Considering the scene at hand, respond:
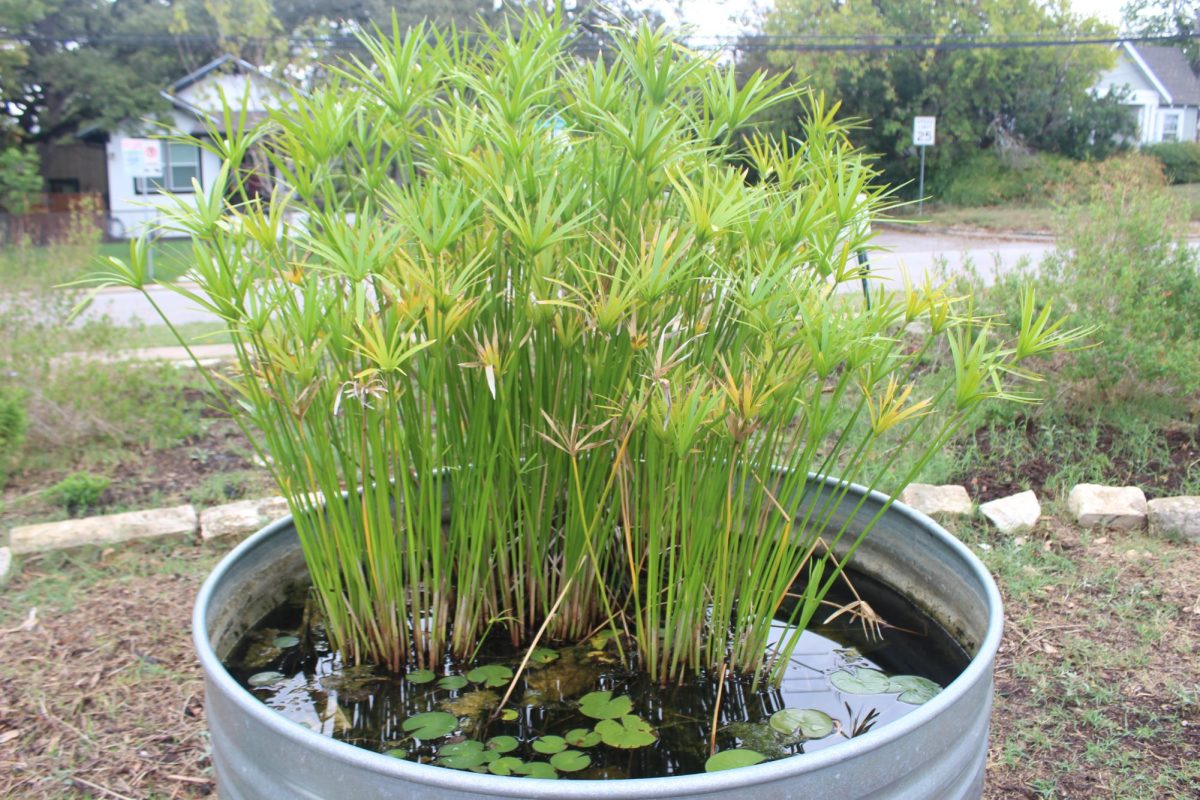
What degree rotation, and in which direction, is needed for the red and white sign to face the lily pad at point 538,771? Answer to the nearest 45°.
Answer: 0° — it already faces it

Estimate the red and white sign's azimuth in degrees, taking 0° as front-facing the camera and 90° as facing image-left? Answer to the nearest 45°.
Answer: approximately 0°

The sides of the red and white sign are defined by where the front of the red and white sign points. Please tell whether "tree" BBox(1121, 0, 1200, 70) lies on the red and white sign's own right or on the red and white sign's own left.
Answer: on the red and white sign's own left

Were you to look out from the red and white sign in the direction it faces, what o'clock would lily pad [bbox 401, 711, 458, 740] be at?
The lily pad is roughly at 12 o'clock from the red and white sign.

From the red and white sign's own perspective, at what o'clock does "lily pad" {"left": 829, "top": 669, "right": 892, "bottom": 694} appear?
The lily pad is roughly at 12 o'clock from the red and white sign.

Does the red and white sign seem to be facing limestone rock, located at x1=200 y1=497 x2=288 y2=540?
yes

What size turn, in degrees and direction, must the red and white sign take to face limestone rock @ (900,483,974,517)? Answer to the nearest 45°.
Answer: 0° — it already faces it

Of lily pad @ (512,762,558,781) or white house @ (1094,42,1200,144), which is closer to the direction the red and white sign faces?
the lily pad

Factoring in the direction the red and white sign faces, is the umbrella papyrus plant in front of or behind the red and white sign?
in front

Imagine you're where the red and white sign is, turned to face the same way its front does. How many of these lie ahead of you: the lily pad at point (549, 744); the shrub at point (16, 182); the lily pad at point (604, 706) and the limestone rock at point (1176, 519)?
3

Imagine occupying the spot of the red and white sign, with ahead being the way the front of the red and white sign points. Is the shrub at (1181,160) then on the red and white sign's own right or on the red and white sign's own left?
on the red and white sign's own left

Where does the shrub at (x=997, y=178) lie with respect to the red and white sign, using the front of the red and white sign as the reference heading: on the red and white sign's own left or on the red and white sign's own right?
on the red and white sign's own left

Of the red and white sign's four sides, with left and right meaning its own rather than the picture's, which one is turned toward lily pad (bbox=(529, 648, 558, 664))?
front

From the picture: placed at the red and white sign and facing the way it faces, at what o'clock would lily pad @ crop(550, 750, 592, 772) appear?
The lily pad is roughly at 12 o'clock from the red and white sign.

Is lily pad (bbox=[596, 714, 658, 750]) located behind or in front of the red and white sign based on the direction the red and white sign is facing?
in front
